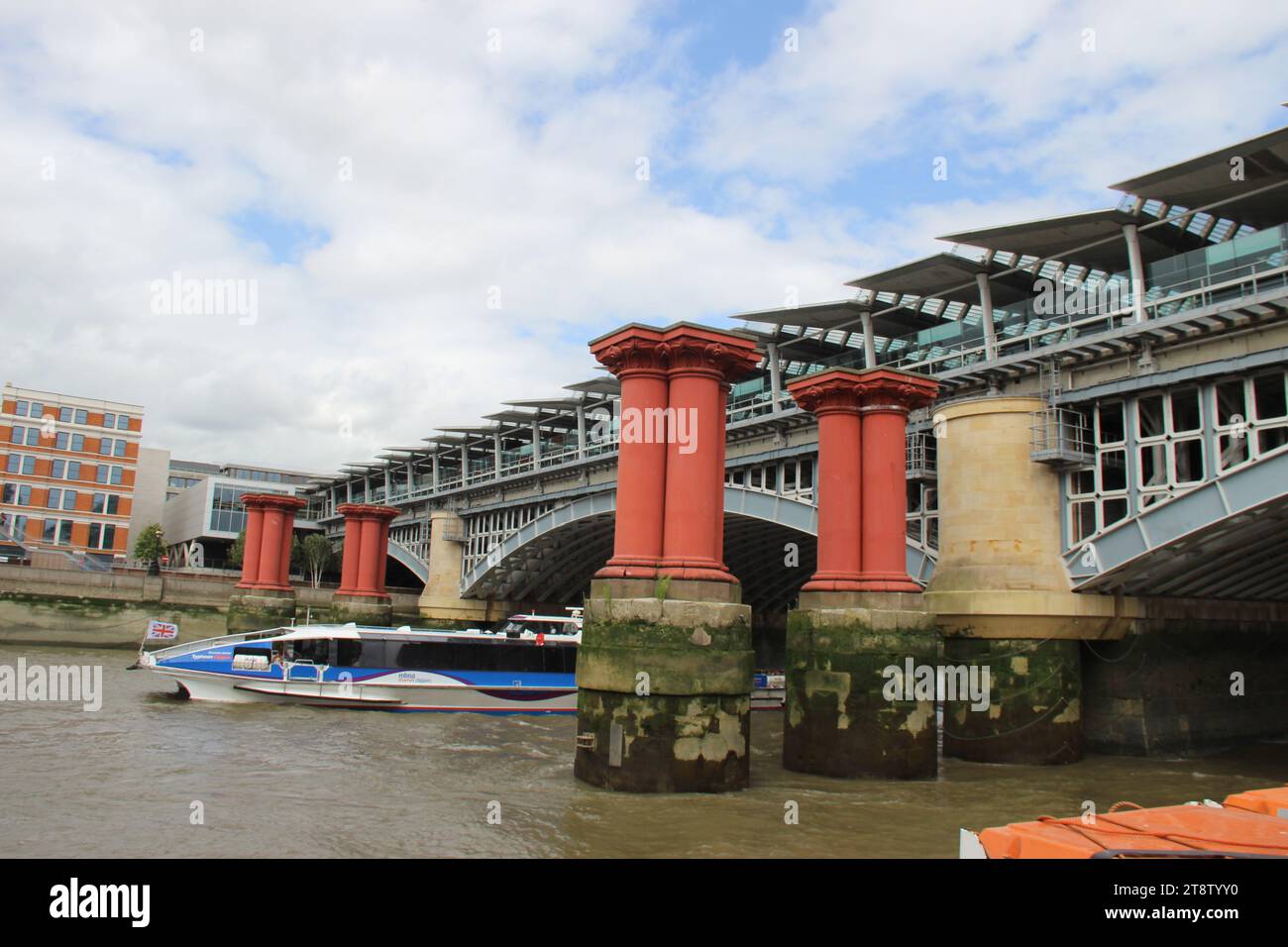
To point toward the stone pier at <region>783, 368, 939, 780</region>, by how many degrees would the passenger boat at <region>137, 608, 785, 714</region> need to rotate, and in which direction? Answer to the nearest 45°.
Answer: approximately 135° to its left

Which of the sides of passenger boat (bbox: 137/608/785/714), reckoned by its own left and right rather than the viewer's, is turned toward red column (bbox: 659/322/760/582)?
left

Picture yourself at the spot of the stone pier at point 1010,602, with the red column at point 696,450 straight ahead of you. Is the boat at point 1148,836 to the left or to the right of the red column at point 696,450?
left

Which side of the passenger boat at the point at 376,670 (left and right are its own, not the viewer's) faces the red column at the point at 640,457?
left

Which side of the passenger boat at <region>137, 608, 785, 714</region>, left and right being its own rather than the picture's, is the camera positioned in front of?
left

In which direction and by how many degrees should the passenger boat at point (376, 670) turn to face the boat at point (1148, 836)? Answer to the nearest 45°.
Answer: approximately 90° to its left

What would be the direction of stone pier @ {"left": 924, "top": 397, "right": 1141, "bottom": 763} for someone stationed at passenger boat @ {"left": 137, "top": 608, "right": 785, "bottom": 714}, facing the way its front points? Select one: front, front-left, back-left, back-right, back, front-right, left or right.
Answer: back-left
